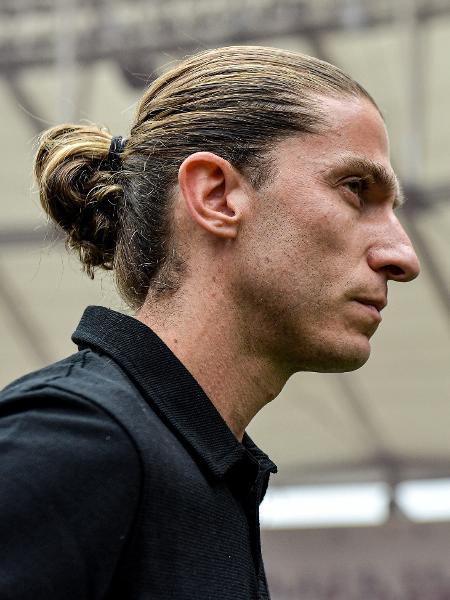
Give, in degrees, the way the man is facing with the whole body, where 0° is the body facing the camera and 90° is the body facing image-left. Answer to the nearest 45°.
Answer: approximately 270°

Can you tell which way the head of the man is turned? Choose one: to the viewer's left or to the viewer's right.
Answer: to the viewer's right
